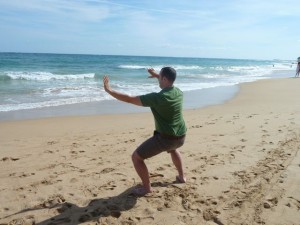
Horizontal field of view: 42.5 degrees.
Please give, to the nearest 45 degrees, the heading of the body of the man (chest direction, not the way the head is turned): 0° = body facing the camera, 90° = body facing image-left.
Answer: approximately 135°

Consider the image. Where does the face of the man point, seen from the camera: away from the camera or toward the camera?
away from the camera
